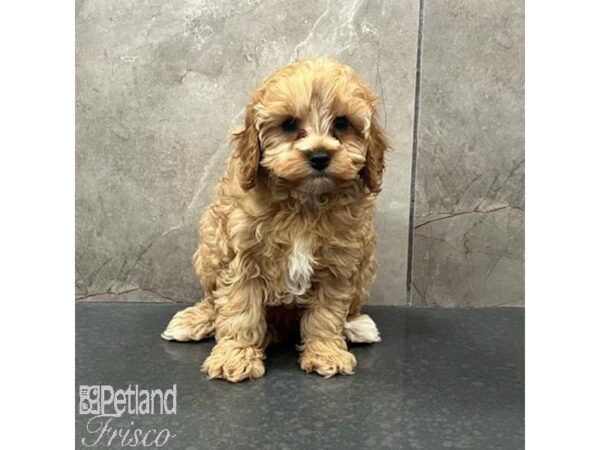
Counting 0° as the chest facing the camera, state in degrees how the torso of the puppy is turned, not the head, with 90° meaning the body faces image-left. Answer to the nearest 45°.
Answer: approximately 0°
